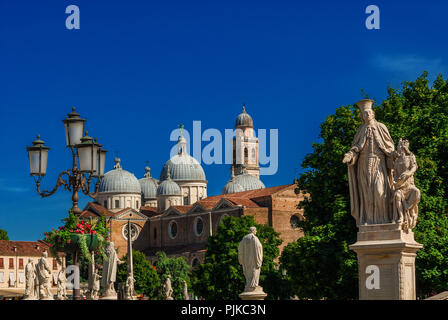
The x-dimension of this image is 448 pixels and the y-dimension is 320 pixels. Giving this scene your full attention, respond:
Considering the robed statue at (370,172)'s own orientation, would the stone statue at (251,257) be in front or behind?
behind

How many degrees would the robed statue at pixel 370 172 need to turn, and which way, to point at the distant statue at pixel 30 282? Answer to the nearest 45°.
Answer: approximately 135° to its right

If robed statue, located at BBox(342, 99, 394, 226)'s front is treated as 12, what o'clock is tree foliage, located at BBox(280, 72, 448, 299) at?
The tree foliage is roughly at 6 o'clock from the robed statue.
